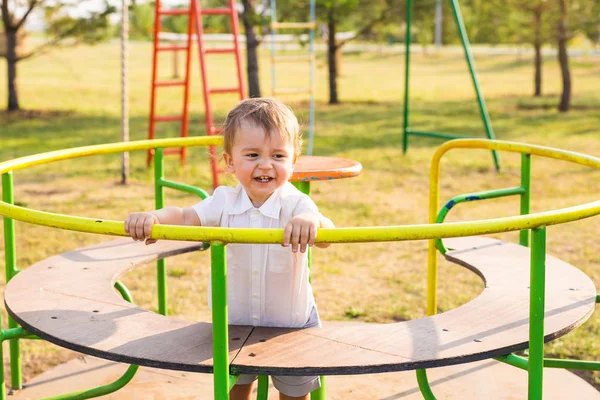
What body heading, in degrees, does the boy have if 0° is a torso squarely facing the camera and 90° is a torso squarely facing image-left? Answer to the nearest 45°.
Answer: approximately 0°

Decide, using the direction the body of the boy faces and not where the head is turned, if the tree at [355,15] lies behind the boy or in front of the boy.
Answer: behind
